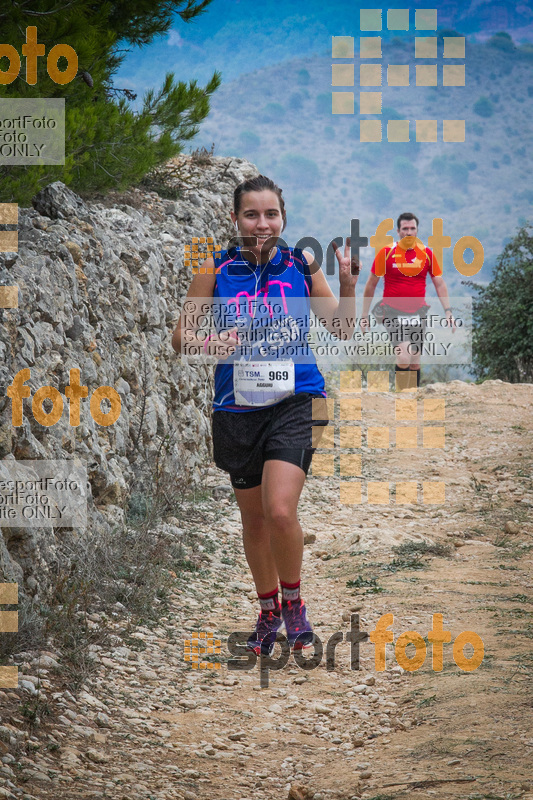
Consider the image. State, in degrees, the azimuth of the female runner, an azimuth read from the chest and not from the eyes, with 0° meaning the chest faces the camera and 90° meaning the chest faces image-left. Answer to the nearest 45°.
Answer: approximately 0°

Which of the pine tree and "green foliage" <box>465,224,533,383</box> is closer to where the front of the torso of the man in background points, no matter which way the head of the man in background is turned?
the pine tree

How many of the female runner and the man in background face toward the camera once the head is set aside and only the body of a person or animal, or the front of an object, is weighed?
2

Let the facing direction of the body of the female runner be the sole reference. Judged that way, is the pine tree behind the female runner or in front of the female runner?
behind

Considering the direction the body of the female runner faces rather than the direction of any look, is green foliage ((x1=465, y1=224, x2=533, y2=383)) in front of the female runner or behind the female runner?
behind

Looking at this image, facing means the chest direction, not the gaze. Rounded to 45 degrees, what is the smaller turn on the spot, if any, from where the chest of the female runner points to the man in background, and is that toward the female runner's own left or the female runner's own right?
approximately 180°

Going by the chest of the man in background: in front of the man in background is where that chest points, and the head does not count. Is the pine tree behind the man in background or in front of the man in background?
in front
